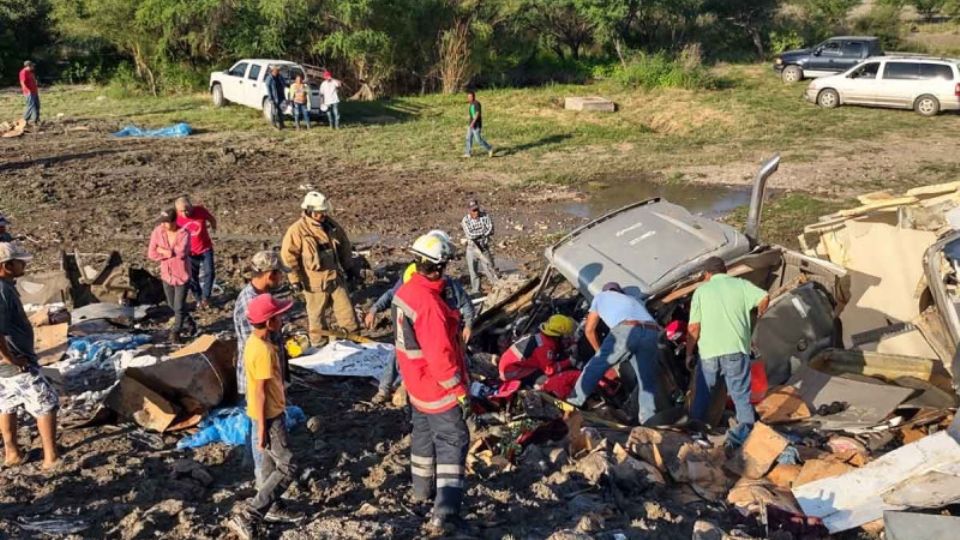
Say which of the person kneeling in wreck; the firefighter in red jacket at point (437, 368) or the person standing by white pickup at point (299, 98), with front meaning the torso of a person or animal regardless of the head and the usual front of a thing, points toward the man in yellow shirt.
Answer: the person standing by white pickup

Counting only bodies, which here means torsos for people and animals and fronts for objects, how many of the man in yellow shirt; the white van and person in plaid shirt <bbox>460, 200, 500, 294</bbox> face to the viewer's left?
1

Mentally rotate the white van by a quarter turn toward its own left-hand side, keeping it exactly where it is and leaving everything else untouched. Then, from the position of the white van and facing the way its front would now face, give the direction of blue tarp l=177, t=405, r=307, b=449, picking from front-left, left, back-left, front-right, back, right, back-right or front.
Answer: front

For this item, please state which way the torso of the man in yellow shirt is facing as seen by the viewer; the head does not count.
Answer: to the viewer's right

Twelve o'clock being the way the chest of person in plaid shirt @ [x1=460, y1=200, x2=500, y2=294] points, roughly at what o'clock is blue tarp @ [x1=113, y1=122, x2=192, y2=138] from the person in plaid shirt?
The blue tarp is roughly at 5 o'clock from the person in plaid shirt.

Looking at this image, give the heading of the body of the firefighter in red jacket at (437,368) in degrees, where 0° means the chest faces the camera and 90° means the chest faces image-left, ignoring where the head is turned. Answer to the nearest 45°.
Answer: approximately 225°

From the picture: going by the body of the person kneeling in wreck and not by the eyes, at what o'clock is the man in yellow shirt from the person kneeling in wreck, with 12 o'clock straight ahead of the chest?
The man in yellow shirt is roughly at 4 o'clock from the person kneeling in wreck.

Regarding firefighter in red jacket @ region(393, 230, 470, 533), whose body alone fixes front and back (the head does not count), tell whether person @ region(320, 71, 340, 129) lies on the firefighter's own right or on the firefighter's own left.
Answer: on the firefighter's own left

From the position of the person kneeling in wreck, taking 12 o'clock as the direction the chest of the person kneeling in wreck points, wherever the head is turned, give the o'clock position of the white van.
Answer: The white van is roughly at 10 o'clock from the person kneeling in wreck.

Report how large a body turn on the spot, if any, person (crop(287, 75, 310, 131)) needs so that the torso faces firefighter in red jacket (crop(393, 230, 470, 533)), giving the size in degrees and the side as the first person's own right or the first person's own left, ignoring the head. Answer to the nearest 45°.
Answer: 0° — they already face them

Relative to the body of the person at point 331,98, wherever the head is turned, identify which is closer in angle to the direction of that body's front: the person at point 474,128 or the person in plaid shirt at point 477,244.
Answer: the person in plaid shirt

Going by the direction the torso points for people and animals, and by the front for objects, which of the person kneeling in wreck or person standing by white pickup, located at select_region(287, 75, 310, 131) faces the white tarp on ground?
the person standing by white pickup

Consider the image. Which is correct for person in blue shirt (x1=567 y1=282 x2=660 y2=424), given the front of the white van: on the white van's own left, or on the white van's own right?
on the white van's own left

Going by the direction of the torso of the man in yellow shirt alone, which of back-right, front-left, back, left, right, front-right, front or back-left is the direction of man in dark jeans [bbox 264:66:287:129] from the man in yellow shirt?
left

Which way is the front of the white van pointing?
to the viewer's left
